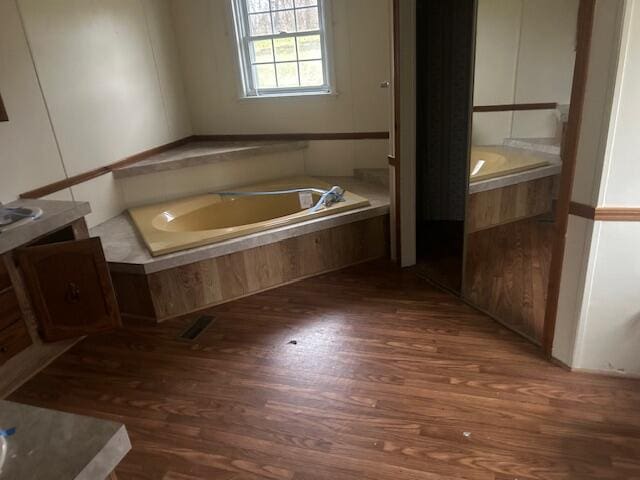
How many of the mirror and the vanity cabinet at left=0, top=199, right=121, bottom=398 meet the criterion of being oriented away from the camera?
0

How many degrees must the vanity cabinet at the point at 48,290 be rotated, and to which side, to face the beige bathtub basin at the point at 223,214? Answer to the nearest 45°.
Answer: approximately 90° to its left

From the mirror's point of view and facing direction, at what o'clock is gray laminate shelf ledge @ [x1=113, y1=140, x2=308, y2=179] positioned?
The gray laminate shelf ledge is roughly at 2 o'clock from the mirror.

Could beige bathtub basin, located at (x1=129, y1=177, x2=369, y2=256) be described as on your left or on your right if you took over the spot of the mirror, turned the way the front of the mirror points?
on your right

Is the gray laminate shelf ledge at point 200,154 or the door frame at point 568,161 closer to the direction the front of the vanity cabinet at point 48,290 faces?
the door frame

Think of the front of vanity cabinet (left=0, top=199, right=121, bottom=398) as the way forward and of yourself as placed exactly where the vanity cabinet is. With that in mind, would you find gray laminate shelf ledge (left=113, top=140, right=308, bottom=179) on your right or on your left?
on your left

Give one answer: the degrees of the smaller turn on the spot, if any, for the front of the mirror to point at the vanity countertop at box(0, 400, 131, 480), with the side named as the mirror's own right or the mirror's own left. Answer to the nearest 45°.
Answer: approximately 45° to the mirror's own left

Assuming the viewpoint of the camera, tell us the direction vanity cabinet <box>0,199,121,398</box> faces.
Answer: facing the viewer and to the right of the viewer

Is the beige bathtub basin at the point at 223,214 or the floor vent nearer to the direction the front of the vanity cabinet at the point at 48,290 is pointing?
the floor vent

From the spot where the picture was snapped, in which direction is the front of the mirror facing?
facing the viewer and to the left of the viewer

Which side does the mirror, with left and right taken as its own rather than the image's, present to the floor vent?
front

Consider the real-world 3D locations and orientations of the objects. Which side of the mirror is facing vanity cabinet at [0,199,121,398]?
front
